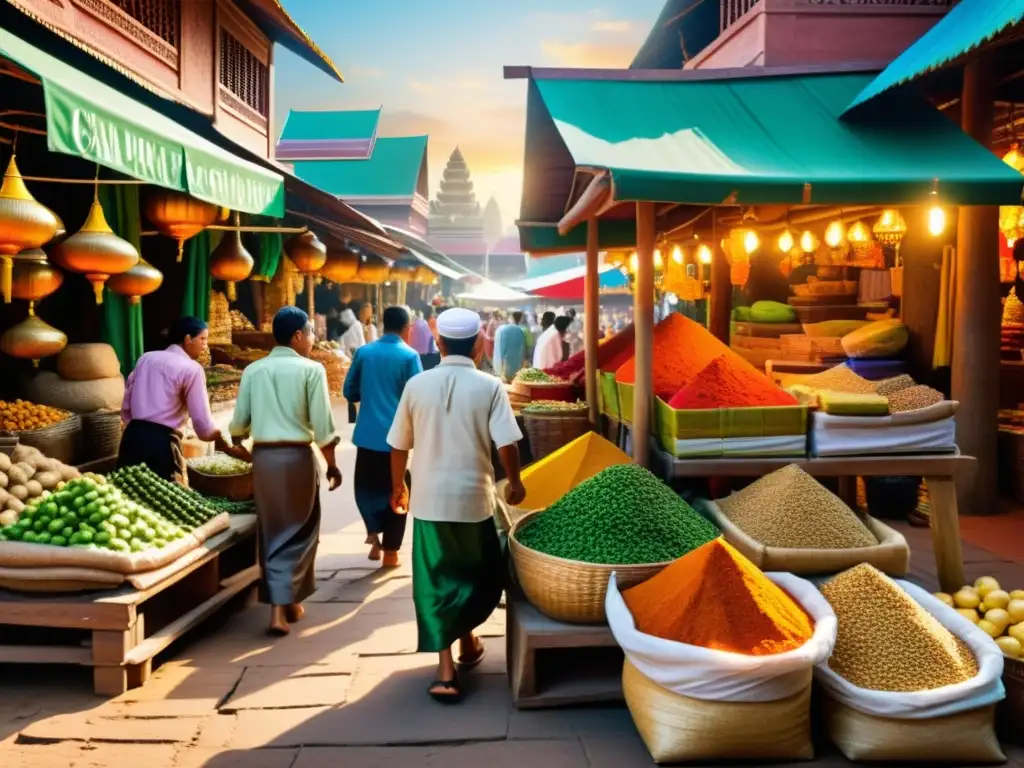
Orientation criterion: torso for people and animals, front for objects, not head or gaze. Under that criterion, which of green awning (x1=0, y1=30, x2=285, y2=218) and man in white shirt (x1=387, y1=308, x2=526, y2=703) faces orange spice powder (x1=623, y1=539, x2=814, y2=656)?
the green awning

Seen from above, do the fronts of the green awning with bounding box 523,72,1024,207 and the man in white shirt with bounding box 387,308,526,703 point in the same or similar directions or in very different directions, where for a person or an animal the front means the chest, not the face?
very different directions

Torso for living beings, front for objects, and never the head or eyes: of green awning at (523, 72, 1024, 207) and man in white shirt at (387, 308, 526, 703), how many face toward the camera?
1

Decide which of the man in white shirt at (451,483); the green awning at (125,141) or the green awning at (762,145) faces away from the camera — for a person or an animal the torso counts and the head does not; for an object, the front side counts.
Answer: the man in white shirt

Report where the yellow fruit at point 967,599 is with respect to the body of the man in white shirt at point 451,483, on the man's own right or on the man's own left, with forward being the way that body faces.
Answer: on the man's own right

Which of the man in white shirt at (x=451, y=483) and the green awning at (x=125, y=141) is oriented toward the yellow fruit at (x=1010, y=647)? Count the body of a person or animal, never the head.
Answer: the green awning

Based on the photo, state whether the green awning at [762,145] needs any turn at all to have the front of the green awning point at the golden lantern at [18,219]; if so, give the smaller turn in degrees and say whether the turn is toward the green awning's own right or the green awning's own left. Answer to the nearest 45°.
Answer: approximately 45° to the green awning's own right

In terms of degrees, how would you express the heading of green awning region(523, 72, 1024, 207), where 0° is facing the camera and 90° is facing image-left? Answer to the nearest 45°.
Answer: approximately 0°

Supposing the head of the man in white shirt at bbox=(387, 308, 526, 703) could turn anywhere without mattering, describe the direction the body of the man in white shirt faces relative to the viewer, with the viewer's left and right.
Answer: facing away from the viewer

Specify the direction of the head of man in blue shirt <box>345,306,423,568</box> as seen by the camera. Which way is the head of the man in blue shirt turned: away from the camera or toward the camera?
away from the camera

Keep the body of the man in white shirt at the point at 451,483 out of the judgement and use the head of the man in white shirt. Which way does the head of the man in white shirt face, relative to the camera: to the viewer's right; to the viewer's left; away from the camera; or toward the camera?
away from the camera

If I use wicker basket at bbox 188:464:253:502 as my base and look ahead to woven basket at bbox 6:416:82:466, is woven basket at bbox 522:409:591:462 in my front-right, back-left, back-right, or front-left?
back-right
